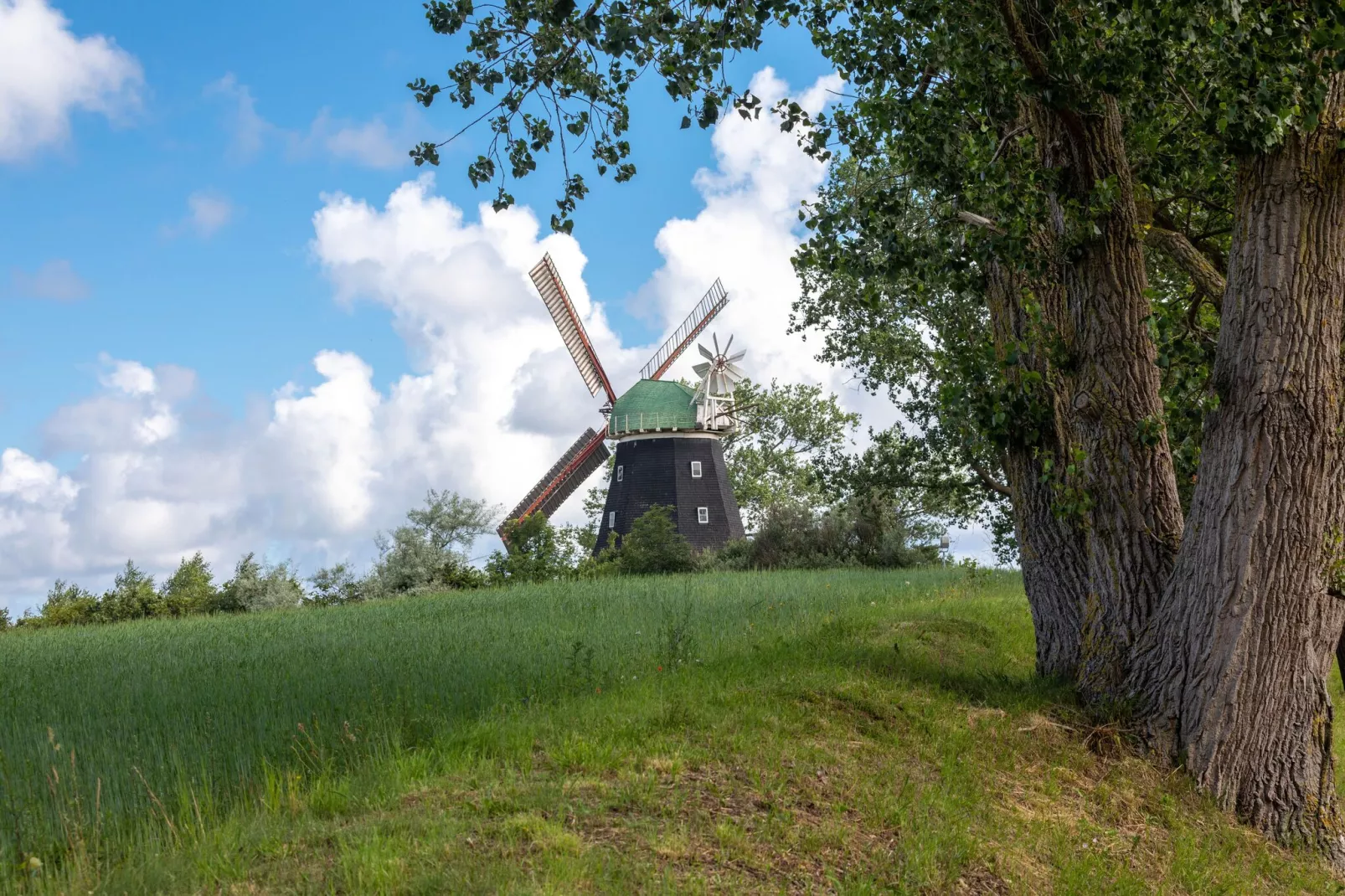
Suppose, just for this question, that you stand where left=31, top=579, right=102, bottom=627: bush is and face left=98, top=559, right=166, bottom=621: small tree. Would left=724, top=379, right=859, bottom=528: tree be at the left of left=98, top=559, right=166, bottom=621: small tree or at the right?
left

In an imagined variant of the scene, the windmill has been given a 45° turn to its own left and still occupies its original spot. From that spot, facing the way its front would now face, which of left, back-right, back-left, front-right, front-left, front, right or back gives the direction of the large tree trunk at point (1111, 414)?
left

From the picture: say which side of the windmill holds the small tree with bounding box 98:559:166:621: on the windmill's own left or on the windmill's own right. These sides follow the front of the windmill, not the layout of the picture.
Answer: on the windmill's own left

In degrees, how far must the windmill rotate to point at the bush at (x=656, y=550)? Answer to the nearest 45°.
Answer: approximately 135° to its left

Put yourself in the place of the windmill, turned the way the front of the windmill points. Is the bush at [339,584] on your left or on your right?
on your left

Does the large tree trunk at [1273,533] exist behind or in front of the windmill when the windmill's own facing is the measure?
behind

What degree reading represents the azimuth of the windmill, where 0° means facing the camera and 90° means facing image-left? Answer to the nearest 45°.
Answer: approximately 135°

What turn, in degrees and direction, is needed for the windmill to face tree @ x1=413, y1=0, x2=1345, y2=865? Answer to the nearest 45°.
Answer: approximately 135° to its left

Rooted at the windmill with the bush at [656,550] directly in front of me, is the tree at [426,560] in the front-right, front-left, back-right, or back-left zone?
front-right
